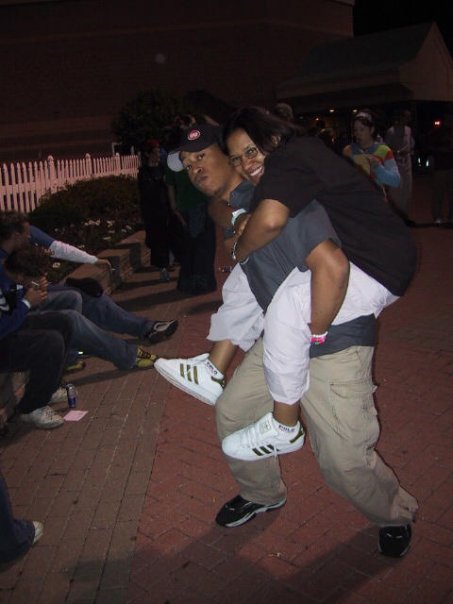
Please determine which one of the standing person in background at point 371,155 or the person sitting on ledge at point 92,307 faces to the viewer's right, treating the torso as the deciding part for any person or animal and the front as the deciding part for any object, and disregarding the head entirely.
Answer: the person sitting on ledge

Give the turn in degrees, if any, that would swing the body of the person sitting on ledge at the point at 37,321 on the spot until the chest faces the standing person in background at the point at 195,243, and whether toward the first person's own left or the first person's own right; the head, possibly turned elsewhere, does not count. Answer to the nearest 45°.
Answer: approximately 45° to the first person's own left

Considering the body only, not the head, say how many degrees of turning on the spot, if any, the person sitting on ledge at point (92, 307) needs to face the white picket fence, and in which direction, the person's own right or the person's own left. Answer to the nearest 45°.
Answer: approximately 90° to the person's own left

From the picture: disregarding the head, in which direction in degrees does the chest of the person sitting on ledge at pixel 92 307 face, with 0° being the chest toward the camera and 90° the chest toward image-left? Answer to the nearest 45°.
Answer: approximately 270°

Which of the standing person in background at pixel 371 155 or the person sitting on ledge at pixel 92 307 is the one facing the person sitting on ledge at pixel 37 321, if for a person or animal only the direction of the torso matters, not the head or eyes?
the standing person in background

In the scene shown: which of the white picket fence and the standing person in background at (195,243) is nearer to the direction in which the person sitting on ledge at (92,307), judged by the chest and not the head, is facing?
the standing person in background

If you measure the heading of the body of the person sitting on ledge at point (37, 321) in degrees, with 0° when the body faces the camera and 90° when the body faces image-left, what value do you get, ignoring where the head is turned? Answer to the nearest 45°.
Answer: approximately 270°

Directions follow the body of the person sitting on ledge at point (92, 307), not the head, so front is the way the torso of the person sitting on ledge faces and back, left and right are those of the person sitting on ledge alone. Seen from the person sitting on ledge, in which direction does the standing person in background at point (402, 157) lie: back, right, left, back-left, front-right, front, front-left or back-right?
front-left

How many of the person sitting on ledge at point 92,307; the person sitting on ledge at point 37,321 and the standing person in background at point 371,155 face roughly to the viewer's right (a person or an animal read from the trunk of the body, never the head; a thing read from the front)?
2

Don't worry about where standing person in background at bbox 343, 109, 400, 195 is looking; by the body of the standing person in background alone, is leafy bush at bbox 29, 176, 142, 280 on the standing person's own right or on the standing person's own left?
on the standing person's own right

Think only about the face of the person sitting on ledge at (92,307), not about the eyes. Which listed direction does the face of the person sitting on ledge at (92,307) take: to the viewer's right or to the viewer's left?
to the viewer's right

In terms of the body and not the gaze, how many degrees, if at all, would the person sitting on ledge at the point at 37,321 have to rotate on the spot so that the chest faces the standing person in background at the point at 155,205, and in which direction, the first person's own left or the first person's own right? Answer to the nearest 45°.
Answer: approximately 90° to the first person's own left
